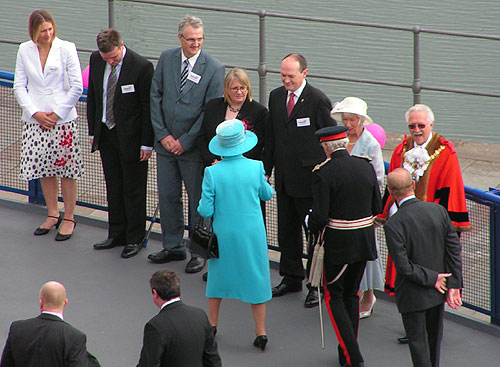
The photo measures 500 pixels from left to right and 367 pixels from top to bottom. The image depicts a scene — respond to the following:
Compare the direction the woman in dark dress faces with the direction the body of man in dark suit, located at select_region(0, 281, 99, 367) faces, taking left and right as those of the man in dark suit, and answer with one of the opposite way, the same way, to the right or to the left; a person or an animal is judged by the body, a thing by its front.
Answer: the opposite way

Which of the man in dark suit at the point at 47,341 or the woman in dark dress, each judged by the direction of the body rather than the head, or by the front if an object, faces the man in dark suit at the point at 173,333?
the woman in dark dress

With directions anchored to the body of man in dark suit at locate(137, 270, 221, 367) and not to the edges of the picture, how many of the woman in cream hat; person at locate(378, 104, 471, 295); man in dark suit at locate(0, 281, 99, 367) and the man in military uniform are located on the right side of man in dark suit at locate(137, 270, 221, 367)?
3

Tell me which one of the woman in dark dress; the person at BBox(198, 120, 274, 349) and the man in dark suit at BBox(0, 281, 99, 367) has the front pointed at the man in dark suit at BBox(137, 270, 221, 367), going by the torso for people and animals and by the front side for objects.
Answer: the woman in dark dress

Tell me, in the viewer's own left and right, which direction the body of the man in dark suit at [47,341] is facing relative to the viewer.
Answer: facing away from the viewer

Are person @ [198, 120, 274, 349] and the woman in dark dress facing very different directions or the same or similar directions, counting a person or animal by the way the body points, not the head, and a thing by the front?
very different directions

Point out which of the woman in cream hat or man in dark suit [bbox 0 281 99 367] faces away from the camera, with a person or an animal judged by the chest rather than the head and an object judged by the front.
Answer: the man in dark suit

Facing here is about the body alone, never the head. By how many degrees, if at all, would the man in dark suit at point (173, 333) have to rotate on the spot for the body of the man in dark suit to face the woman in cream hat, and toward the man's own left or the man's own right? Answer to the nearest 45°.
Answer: approximately 90° to the man's own right

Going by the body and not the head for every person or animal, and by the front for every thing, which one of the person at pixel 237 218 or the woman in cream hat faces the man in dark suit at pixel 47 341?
the woman in cream hat

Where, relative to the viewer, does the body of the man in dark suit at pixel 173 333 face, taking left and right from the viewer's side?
facing away from the viewer and to the left of the viewer

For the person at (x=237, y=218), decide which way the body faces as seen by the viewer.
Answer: away from the camera
